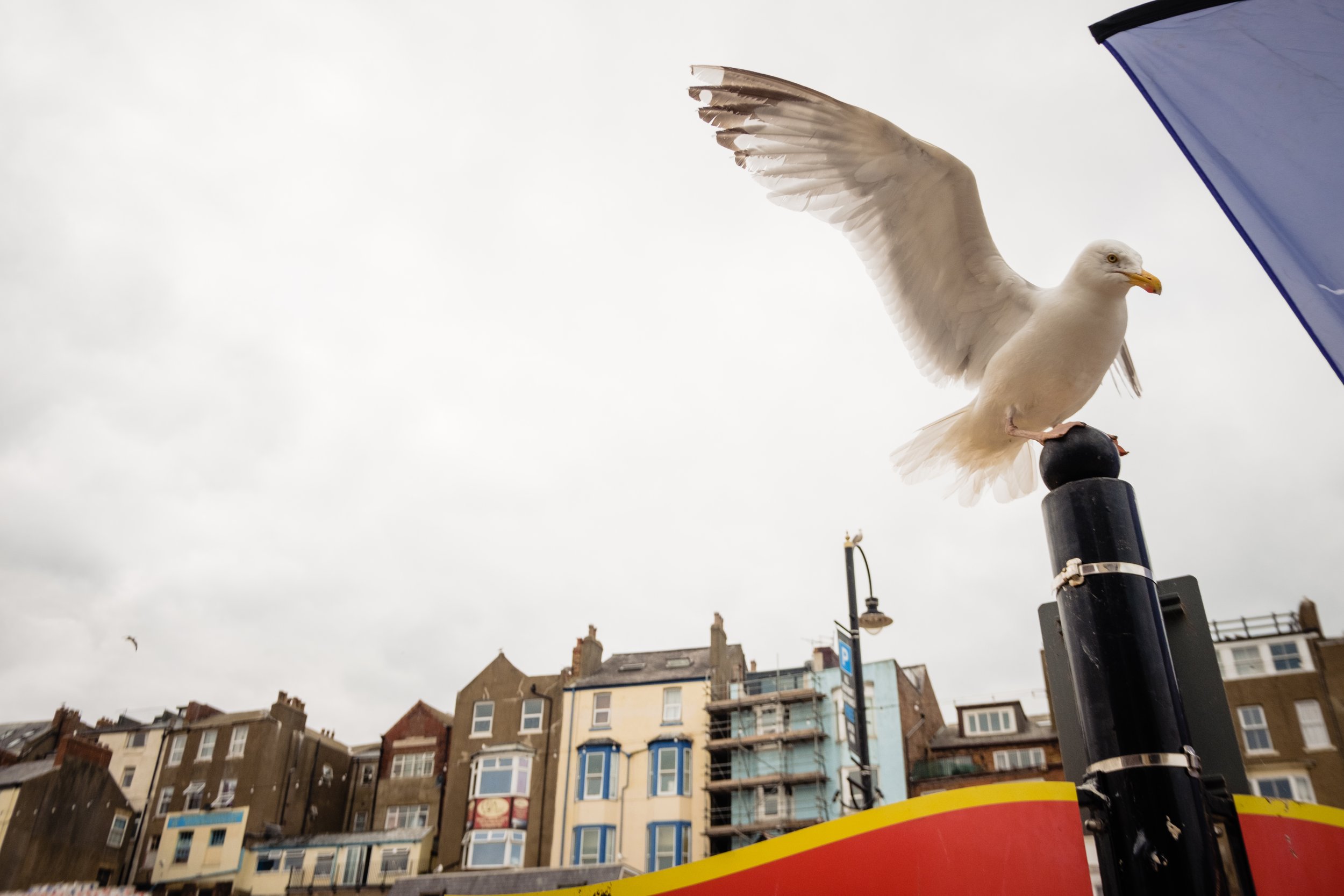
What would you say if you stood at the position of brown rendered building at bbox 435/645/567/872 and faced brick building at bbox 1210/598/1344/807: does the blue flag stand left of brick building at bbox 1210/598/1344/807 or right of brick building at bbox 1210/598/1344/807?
right

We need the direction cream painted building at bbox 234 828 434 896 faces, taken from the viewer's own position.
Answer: facing the viewer

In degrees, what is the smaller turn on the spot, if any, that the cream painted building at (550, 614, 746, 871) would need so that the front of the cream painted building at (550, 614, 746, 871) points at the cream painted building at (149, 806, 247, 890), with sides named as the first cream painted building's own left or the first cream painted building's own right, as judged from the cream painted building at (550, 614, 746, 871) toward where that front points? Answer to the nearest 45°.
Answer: approximately 90° to the first cream painted building's own right

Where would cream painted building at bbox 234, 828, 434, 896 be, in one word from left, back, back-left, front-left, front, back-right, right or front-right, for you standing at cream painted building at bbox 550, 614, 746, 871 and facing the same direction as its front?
right

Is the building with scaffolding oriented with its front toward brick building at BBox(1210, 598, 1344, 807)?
no

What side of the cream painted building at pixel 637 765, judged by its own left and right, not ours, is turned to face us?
front

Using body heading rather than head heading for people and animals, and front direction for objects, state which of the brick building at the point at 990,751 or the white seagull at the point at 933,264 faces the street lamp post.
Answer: the brick building

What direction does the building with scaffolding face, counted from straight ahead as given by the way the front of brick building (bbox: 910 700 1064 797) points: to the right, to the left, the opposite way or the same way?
the same way

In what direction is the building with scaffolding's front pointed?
toward the camera

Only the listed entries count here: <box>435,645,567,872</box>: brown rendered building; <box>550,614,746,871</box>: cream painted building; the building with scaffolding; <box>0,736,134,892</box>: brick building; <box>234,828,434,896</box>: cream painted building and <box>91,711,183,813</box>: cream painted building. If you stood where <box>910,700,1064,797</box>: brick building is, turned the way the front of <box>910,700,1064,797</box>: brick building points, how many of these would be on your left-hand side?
0

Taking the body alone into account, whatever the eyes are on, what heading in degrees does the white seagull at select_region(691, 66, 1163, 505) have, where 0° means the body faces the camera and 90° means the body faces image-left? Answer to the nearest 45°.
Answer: approximately 315°

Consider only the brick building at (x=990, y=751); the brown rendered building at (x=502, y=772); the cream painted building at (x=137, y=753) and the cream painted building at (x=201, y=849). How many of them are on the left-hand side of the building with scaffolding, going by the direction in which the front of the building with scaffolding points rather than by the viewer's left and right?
1

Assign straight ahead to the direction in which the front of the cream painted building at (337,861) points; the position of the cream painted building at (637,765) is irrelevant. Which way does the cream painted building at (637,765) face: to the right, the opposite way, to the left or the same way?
the same way

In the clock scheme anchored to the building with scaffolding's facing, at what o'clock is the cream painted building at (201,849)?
The cream painted building is roughly at 3 o'clock from the building with scaffolding.

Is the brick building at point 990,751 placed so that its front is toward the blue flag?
yes

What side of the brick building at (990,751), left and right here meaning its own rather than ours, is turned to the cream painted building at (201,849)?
right

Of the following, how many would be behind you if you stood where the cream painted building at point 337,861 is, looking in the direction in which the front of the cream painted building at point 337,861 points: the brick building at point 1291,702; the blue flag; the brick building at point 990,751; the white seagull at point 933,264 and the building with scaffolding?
0
